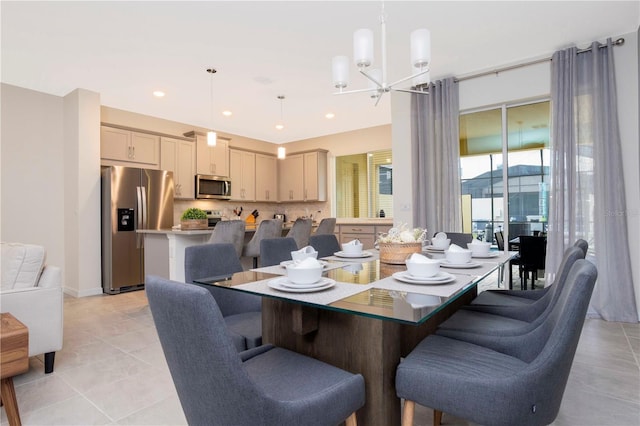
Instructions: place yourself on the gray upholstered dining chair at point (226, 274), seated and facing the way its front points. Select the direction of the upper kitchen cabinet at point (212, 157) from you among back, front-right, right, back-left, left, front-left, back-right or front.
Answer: back-left

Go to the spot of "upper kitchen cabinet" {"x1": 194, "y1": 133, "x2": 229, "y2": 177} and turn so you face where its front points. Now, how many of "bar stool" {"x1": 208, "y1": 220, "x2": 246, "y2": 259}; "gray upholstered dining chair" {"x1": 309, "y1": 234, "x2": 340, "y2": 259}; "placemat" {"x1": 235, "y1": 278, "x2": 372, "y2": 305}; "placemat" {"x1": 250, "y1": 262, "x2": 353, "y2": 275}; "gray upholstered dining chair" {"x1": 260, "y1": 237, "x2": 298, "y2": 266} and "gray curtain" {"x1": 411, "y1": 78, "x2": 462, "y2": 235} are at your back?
0

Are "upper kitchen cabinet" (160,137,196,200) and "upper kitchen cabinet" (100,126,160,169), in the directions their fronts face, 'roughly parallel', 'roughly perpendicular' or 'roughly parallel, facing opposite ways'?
roughly parallel

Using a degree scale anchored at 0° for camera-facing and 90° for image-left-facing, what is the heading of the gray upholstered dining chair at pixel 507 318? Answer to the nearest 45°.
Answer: approximately 90°

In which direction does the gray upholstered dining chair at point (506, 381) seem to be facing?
to the viewer's left

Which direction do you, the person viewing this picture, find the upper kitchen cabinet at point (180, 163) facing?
facing the viewer and to the right of the viewer

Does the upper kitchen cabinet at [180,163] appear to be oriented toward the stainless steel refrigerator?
no

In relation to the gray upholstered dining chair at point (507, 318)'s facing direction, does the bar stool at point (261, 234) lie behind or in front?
in front

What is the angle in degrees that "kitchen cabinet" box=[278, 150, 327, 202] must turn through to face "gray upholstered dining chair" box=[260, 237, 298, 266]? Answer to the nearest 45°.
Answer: approximately 45° to its left

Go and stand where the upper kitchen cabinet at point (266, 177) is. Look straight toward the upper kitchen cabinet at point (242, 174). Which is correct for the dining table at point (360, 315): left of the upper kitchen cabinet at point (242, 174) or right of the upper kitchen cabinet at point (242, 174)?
left

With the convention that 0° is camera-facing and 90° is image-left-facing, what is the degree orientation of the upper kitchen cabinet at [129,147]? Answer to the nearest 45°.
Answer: approximately 315°

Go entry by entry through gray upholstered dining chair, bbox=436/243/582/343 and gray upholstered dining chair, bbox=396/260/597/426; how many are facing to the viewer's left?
2
